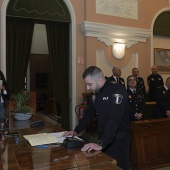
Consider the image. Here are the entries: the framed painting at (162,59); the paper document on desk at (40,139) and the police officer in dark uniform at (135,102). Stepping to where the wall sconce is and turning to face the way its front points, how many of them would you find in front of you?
2

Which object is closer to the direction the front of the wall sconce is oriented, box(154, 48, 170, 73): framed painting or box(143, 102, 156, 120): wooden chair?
the wooden chair

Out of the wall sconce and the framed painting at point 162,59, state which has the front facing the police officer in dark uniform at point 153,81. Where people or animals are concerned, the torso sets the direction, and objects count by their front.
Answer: the framed painting

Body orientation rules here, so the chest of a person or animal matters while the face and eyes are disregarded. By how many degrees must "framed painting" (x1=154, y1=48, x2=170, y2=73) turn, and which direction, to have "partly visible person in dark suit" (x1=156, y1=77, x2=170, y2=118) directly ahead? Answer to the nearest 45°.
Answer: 0° — it already faces them

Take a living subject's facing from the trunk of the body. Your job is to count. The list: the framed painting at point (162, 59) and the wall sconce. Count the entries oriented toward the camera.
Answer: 2

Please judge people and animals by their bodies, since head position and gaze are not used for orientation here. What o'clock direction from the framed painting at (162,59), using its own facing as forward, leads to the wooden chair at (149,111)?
The wooden chair is roughly at 12 o'clock from the framed painting.

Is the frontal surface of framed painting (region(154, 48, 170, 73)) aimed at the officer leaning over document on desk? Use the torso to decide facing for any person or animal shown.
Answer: yes
